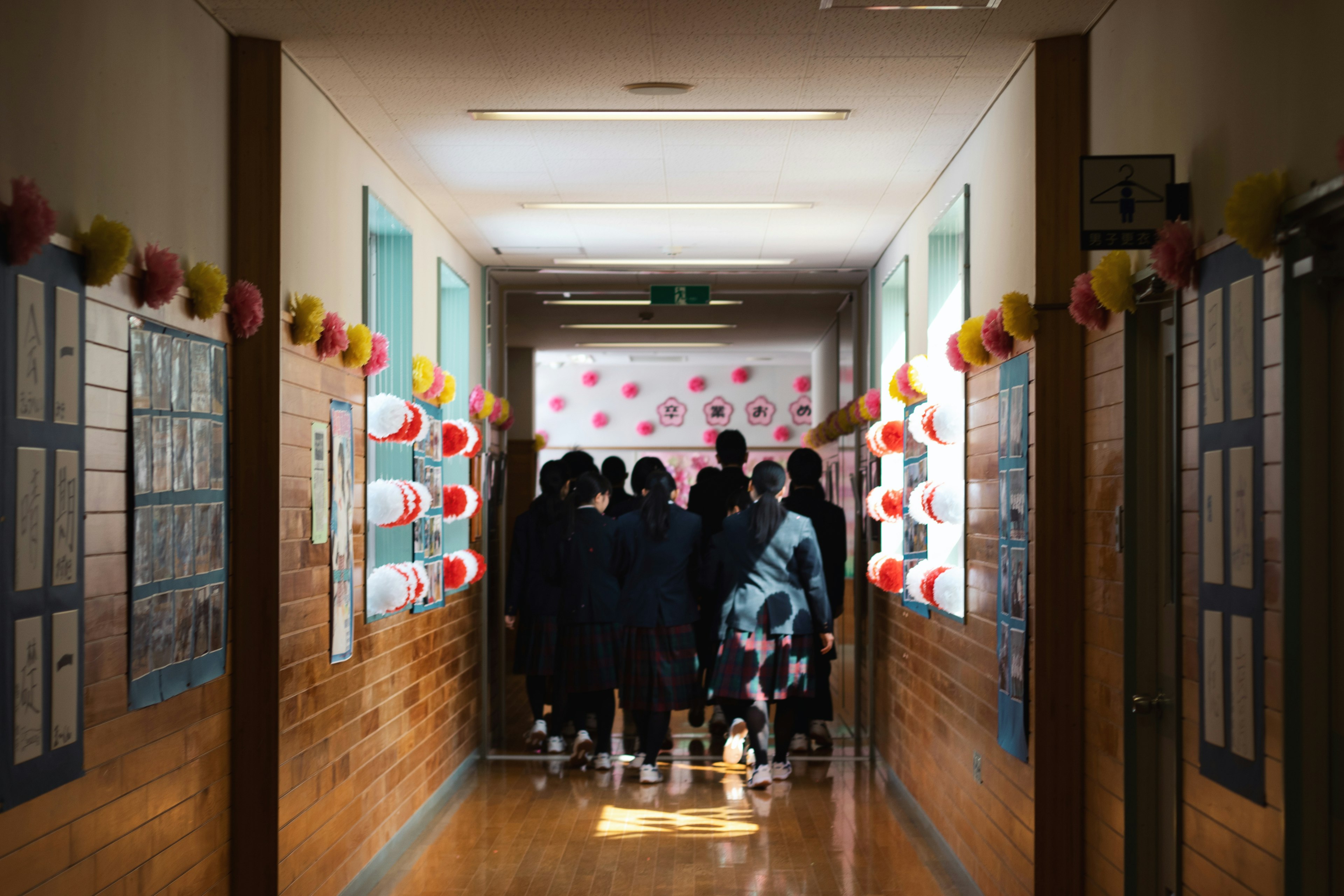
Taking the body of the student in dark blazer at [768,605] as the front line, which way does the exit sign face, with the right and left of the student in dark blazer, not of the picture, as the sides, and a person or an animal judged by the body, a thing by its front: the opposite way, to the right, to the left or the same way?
the opposite way

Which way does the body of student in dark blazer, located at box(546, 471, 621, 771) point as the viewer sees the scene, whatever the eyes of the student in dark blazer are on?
away from the camera

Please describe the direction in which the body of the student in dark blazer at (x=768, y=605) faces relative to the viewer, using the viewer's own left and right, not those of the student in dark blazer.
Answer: facing away from the viewer

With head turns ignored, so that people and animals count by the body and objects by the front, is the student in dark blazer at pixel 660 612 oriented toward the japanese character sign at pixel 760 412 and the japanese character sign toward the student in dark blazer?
yes

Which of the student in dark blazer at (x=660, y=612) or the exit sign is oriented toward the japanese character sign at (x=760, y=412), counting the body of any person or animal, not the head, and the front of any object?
the student in dark blazer

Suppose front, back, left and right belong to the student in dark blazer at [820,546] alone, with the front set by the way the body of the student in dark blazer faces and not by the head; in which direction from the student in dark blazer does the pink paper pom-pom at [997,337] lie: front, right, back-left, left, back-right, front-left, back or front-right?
back

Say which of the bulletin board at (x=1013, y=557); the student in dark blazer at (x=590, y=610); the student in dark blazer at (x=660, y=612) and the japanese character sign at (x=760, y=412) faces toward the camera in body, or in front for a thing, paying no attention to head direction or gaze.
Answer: the japanese character sign

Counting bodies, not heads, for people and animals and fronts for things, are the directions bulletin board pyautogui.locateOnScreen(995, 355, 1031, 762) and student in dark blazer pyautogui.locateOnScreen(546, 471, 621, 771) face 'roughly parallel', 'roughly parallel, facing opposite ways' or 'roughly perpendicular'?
roughly perpendicular

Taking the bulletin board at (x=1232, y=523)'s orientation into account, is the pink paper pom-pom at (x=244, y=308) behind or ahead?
ahead

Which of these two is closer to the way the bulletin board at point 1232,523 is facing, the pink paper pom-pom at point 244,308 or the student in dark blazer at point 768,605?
the pink paper pom-pom

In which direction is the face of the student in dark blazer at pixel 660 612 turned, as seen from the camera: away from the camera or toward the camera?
away from the camera
